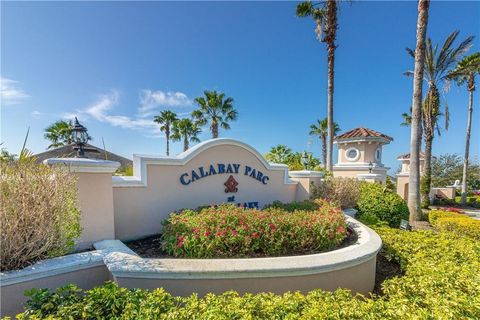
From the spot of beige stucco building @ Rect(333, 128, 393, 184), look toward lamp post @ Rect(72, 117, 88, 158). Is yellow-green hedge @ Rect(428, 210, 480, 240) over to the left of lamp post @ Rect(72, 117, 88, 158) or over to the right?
left

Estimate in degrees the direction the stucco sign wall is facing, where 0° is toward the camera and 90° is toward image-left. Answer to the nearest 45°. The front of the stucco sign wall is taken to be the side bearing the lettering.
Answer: approximately 315°

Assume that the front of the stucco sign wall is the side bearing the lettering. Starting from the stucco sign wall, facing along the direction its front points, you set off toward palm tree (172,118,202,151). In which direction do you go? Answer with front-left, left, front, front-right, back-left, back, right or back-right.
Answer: back-left

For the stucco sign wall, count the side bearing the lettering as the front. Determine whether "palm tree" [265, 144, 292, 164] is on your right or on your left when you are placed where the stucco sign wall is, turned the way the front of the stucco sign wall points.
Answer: on your left

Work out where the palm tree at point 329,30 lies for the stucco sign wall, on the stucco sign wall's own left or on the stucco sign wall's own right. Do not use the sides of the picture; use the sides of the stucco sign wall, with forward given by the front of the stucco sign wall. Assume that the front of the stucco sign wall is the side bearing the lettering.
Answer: on the stucco sign wall's own left

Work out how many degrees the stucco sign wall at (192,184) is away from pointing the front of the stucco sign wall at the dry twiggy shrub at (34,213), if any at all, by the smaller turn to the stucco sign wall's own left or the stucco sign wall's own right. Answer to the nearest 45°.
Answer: approximately 90° to the stucco sign wall's own right

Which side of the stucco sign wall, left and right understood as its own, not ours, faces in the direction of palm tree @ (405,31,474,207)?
left

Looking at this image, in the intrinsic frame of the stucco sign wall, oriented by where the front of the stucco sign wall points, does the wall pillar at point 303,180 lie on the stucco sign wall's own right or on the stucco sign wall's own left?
on the stucco sign wall's own left

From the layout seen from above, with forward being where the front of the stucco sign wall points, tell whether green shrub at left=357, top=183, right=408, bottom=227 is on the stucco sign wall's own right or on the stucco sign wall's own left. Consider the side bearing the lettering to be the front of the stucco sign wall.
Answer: on the stucco sign wall's own left

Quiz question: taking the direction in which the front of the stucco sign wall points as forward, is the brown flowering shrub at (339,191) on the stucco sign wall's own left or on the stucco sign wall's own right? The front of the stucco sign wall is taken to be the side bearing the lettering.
on the stucco sign wall's own left
